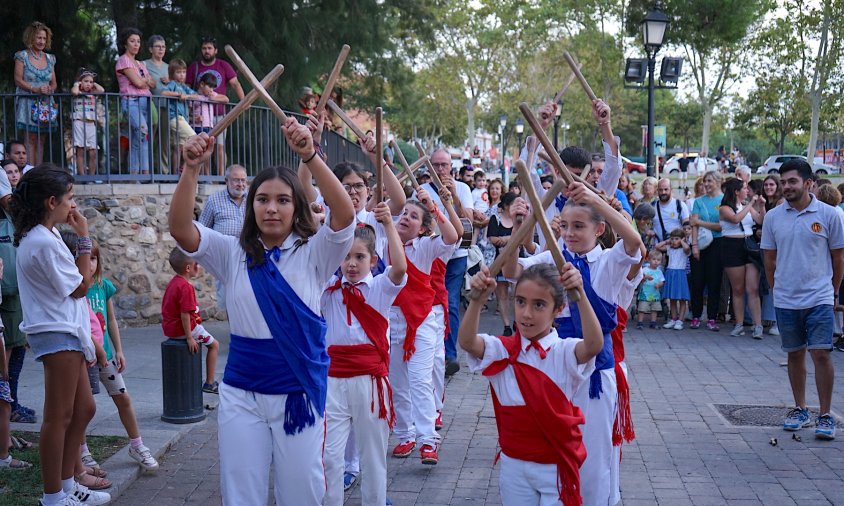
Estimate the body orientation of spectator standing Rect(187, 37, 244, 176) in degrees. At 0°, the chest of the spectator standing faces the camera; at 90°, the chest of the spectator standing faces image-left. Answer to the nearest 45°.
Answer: approximately 0°

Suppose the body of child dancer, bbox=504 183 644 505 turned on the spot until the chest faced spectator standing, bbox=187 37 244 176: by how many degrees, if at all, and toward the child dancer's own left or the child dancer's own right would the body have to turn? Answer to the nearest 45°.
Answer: approximately 90° to the child dancer's own right

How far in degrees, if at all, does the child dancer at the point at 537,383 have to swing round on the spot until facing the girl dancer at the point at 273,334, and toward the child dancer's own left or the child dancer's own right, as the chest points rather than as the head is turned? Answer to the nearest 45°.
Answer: approximately 90° to the child dancer's own right

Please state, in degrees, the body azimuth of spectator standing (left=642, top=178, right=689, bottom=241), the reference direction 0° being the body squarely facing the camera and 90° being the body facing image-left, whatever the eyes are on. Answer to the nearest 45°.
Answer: approximately 45°

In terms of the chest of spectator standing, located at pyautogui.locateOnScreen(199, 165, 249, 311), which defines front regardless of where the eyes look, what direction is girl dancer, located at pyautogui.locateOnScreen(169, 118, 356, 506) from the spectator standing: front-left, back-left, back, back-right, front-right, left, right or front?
front-right

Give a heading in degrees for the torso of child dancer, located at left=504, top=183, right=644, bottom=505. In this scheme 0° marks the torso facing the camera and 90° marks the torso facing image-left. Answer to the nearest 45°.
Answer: approximately 45°

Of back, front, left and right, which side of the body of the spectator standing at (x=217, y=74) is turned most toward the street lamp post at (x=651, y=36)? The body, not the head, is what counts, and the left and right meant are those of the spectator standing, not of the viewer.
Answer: left
